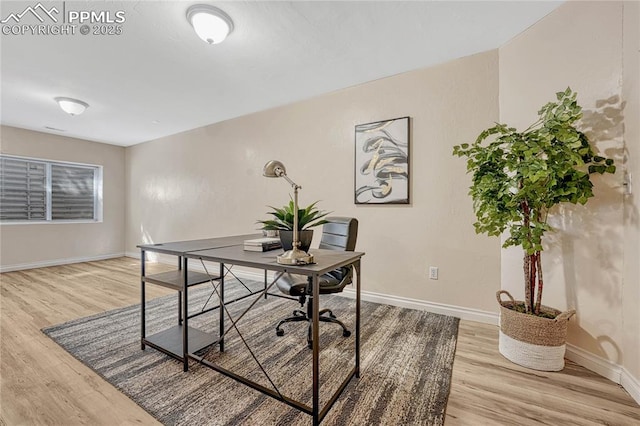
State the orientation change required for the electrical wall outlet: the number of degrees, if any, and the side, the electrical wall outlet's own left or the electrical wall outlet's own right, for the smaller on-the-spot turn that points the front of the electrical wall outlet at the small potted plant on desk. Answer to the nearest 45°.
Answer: approximately 45° to the electrical wall outlet's own right

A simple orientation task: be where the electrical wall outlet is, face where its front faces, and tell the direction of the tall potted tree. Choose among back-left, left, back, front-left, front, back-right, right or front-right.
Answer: front-left

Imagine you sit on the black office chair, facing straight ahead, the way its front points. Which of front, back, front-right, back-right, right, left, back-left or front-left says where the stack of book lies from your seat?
front

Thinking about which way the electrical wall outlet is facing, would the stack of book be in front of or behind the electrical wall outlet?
in front

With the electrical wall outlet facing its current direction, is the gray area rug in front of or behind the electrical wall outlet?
in front

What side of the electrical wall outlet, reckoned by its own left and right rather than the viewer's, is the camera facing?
front

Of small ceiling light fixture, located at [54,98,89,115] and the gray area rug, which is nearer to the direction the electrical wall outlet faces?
the gray area rug

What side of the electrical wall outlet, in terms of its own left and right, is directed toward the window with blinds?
right

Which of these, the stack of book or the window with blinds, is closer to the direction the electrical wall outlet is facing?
the stack of book

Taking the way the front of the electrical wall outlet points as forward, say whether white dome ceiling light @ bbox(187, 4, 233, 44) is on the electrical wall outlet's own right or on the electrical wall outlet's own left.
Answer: on the electrical wall outlet's own right

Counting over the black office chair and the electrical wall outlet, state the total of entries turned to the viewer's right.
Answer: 0

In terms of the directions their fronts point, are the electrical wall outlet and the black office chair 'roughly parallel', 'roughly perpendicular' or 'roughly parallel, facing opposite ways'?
roughly parallel
